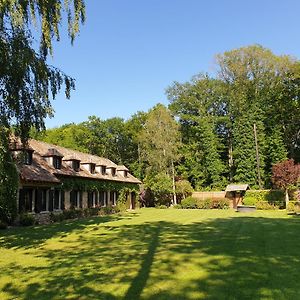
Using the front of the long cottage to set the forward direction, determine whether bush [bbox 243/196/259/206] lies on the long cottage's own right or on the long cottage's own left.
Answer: on the long cottage's own left

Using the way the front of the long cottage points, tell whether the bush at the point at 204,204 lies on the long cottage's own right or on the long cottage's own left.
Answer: on the long cottage's own left

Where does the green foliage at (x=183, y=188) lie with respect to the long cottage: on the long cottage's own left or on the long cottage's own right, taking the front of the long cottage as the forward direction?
on the long cottage's own left

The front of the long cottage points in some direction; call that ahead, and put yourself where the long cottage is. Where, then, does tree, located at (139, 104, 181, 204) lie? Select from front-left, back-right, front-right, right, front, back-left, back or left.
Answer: left

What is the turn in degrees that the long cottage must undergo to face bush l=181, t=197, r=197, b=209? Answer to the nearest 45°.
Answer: approximately 90° to its left

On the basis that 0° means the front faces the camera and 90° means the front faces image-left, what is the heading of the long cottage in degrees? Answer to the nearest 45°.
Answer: approximately 315°

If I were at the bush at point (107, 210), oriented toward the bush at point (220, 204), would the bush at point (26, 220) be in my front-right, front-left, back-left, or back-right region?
back-right

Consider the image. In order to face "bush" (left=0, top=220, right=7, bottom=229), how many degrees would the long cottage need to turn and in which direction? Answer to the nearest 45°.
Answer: approximately 45° to its right

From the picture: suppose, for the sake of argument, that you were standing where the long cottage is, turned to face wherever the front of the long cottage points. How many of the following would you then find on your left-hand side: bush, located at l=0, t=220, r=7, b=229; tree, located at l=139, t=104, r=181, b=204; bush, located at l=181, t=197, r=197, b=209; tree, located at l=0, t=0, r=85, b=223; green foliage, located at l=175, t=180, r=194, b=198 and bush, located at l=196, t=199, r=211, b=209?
4

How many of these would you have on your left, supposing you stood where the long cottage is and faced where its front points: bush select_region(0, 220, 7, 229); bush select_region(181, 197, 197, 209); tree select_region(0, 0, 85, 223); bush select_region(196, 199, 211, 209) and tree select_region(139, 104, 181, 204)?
3

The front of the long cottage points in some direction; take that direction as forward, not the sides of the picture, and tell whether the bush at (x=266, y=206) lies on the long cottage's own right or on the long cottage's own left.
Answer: on the long cottage's own left
